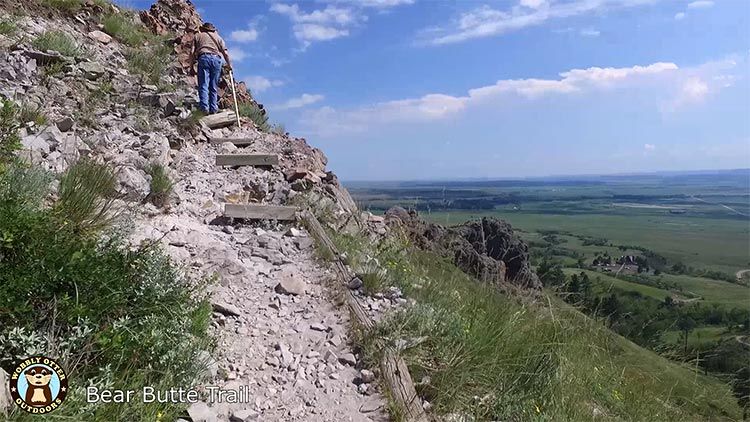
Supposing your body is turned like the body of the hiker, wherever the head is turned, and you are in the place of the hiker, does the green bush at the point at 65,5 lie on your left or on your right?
on your left

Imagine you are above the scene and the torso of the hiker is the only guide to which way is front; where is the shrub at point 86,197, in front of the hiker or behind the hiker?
behind

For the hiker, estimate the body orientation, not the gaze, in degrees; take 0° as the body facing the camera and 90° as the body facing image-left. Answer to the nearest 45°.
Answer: approximately 180°

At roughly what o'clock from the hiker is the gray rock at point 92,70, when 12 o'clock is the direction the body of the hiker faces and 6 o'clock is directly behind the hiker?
The gray rock is roughly at 8 o'clock from the hiker.

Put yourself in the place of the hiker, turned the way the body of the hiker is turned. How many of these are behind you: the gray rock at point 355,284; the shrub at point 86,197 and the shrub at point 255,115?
2

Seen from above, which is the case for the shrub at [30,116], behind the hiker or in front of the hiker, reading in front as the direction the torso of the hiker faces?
behind

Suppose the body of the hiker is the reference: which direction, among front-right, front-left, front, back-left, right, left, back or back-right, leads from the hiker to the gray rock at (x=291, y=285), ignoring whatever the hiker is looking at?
back

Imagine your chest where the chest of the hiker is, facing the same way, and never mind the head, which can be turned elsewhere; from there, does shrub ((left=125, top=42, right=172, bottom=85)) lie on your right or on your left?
on your left

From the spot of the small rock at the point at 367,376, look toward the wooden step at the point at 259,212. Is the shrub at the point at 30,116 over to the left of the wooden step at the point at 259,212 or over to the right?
left

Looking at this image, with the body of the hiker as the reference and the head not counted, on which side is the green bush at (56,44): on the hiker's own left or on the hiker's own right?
on the hiker's own left

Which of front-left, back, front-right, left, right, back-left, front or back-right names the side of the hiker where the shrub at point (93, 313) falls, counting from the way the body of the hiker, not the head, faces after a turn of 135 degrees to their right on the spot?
front-right

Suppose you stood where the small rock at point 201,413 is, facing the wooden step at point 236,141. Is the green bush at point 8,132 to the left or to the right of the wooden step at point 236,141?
left

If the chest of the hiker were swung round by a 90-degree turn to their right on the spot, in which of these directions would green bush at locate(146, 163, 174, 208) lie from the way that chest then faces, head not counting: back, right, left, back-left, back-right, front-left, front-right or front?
right

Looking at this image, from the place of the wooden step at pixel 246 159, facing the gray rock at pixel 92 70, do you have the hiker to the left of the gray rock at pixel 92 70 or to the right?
right

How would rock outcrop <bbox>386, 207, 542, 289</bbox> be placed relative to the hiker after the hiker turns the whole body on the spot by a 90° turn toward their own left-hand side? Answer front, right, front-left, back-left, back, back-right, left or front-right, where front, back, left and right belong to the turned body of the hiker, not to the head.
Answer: back-left
